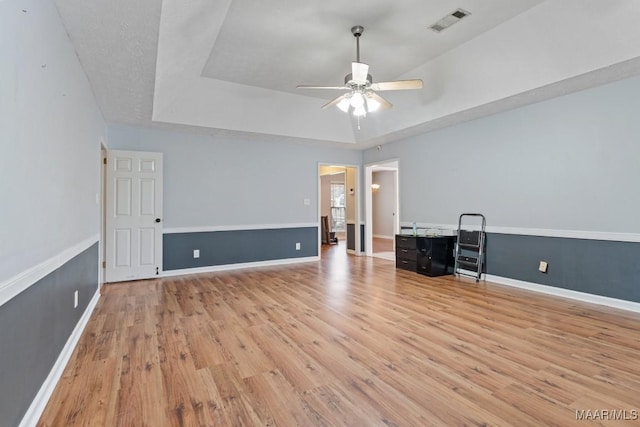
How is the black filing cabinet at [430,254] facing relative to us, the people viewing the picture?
facing the viewer and to the left of the viewer

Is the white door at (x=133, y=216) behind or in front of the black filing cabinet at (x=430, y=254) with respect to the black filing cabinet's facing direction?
in front

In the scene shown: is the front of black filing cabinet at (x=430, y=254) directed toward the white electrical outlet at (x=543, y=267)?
no

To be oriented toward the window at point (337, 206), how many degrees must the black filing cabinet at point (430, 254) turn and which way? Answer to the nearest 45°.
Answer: approximately 90° to its right

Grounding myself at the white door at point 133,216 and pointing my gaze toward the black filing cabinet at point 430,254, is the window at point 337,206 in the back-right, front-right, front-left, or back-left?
front-left
